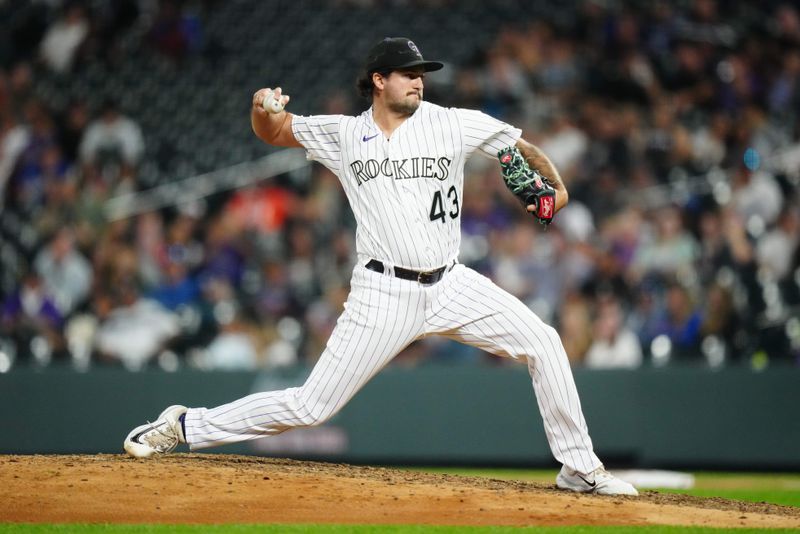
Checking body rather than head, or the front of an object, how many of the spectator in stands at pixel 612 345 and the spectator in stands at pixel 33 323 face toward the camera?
2

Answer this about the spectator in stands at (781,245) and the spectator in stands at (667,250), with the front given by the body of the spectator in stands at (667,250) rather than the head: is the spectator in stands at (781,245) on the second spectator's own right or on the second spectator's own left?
on the second spectator's own left

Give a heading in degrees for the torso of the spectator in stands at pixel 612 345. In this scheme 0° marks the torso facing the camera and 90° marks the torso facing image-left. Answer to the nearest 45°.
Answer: approximately 0°

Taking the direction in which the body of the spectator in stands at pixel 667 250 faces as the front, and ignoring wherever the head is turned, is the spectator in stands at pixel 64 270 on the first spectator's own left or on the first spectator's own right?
on the first spectator's own right

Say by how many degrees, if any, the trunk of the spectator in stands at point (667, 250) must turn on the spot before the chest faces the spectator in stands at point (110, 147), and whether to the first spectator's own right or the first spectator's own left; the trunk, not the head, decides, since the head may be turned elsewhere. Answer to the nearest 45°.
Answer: approximately 90° to the first spectator's own right

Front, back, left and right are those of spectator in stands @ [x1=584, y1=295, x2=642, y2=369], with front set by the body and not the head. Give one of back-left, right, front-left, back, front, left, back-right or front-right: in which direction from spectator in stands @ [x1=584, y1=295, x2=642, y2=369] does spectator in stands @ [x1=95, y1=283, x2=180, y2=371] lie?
right

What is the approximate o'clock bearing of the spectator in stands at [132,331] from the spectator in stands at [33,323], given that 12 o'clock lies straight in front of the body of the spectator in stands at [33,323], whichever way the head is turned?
the spectator in stands at [132,331] is roughly at 10 o'clock from the spectator in stands at [33,323].
